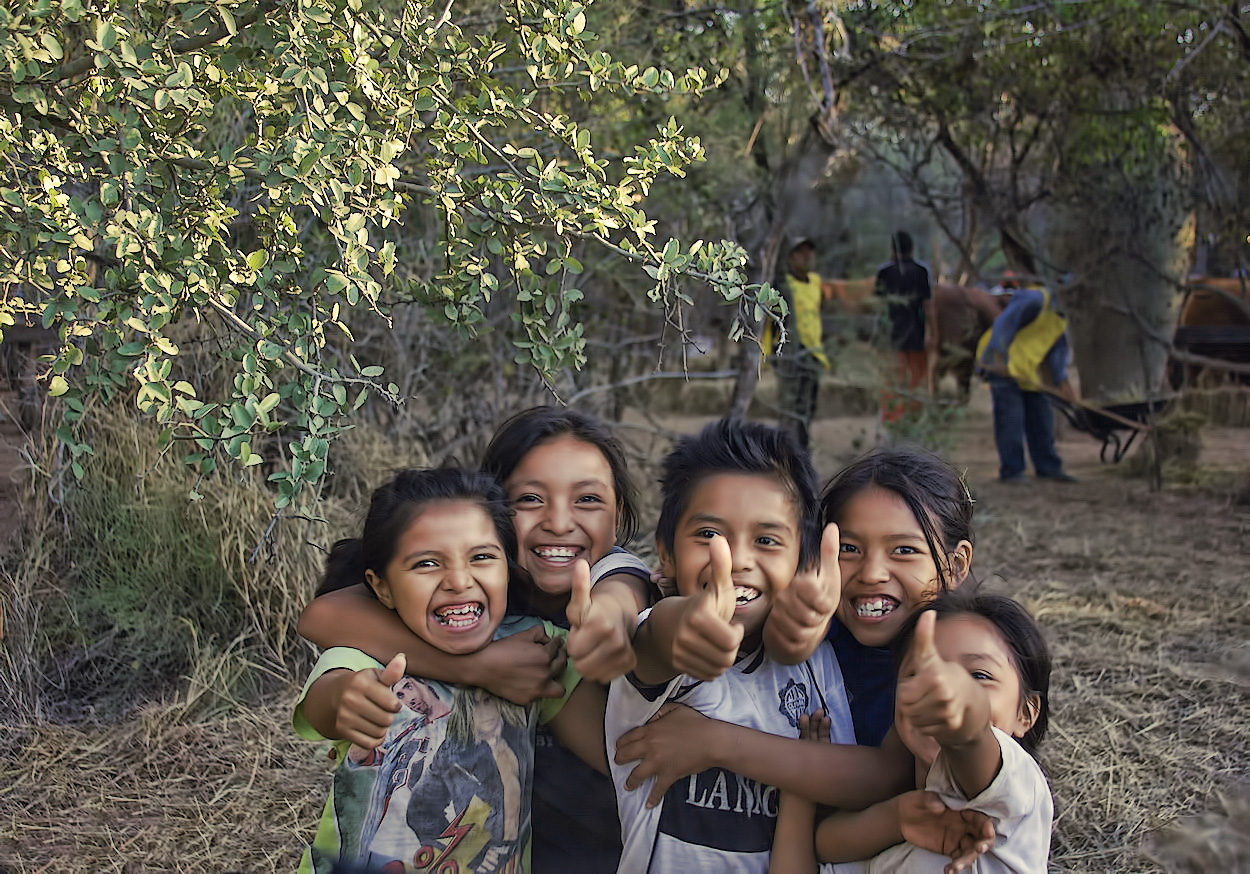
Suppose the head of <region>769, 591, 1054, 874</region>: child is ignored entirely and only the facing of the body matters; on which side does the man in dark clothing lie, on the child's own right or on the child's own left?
on the child's own right

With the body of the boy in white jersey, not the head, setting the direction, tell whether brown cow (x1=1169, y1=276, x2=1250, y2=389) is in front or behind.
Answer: behind

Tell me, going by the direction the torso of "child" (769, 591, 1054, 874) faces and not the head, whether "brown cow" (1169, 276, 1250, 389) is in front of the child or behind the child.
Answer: behind

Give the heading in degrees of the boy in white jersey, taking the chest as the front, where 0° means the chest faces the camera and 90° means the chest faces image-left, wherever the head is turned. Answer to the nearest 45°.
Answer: approximately 0°

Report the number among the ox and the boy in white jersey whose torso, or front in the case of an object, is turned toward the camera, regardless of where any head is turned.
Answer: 1

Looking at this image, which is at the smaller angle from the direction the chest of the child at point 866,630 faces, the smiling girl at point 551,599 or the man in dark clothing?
the smiling girl
